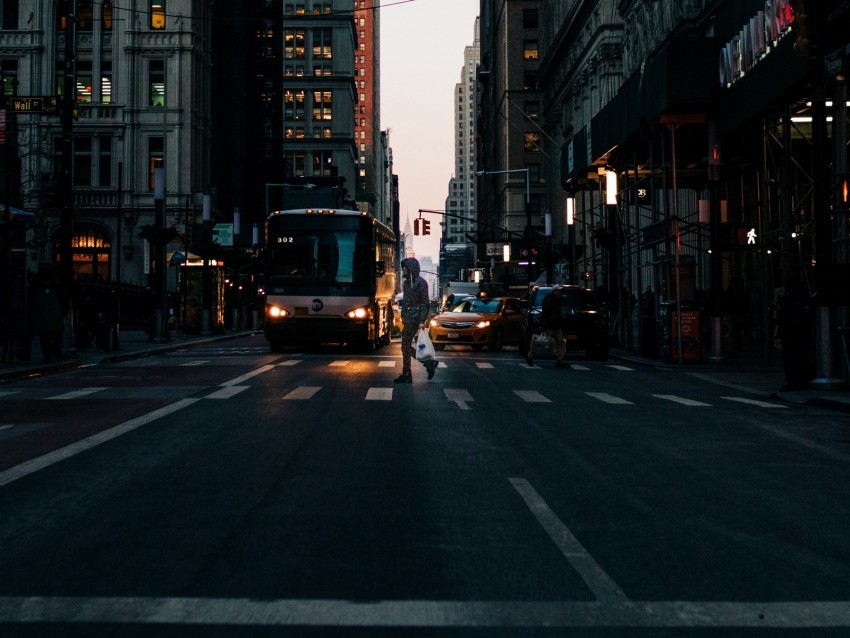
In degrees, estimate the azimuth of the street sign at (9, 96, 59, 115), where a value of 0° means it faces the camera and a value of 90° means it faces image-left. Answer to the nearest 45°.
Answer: approximately 0°

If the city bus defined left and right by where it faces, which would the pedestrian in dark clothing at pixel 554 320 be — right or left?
on its left

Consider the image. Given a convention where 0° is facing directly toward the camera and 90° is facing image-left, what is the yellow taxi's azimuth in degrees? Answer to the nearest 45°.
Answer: approximately 45°

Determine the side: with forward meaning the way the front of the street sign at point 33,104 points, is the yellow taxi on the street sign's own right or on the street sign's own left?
on the street sign's own left
